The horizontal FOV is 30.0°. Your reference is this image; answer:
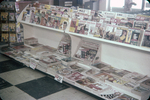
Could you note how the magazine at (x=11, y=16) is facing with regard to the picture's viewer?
facing the viewer

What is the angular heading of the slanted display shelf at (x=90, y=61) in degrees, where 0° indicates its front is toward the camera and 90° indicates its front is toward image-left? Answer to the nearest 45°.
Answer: approximately 45°

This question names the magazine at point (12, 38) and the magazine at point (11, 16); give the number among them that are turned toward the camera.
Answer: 2

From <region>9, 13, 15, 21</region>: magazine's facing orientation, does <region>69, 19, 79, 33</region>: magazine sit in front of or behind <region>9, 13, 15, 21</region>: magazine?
in front

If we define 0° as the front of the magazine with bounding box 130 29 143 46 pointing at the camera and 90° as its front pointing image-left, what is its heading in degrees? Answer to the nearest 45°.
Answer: approximately 0°

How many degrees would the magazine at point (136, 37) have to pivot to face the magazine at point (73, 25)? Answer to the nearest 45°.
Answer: approximately 135° to its right

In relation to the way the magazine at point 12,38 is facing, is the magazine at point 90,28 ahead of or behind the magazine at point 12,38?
ahead

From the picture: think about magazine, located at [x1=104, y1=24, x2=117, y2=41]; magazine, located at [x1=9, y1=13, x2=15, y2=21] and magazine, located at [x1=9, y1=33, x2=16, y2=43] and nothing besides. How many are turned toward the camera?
3

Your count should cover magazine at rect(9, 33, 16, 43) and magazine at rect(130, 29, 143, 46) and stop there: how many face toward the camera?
2

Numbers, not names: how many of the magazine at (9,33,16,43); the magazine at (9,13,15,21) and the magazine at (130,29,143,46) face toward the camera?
3

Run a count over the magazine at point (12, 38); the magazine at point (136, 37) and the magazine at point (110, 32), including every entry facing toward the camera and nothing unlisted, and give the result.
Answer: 3

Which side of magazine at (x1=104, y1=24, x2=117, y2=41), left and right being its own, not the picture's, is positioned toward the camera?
front
